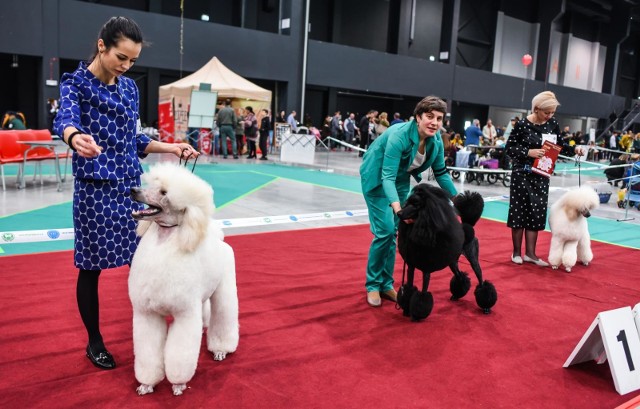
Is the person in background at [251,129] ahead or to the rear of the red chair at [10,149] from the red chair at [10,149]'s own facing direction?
to the rear

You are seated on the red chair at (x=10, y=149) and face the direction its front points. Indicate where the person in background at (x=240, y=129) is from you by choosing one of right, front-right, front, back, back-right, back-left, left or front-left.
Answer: left

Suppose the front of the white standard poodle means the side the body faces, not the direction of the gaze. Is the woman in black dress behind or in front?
behind

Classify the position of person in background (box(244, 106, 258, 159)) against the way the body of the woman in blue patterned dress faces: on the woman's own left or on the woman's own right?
on the woman's own left

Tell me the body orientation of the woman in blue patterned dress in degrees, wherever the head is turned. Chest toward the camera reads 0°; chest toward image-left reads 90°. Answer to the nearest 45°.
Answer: approximately 315°

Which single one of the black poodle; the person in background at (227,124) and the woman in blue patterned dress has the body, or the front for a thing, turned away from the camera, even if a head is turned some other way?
the person in background

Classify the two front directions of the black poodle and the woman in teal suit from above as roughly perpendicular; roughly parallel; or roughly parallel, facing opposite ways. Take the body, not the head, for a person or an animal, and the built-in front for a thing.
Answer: roughly perpendicular

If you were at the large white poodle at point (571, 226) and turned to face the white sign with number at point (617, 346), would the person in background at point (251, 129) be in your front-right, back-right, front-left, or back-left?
back-right
